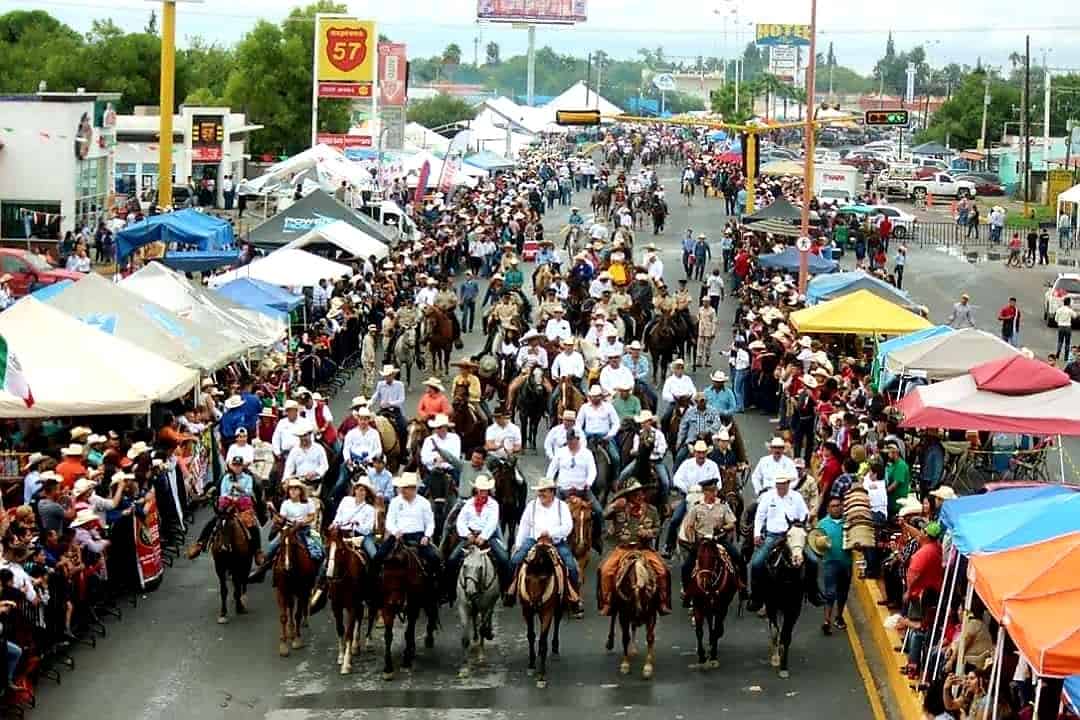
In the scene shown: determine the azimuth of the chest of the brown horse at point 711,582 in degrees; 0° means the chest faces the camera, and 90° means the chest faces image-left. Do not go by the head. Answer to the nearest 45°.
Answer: approximately 0°

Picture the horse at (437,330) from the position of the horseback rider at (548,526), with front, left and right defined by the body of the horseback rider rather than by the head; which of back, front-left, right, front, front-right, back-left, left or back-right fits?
back

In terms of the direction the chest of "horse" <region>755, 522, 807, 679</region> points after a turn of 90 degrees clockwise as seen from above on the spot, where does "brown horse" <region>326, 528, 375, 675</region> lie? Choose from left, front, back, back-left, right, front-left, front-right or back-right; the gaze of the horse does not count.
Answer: front

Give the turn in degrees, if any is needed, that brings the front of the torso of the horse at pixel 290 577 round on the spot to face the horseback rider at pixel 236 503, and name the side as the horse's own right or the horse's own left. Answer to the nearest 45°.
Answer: approximately 180°

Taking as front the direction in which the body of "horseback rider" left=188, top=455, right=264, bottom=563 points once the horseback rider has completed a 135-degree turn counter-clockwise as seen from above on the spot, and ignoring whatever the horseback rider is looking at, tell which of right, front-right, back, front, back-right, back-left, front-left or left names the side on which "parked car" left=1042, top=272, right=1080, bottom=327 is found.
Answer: front

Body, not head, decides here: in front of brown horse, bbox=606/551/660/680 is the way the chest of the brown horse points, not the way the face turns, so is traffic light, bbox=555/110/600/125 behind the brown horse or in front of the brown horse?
behind

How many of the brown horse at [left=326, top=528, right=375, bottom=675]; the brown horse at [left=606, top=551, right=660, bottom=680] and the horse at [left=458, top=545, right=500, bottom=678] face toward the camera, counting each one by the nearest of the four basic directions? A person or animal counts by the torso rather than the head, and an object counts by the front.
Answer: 3
